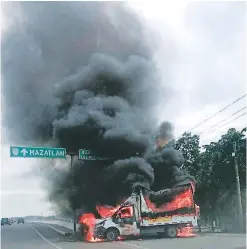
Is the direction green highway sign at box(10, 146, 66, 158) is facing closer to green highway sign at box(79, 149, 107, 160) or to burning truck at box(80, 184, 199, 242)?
the burning truck

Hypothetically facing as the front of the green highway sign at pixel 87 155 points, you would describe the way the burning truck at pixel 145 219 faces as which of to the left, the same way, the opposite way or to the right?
to the right

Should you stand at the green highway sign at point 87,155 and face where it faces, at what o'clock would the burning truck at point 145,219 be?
The burning truck is roughly at 11 o'clock from the green highway sign.

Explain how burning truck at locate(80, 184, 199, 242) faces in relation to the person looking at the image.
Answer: facing to the left of the viewer

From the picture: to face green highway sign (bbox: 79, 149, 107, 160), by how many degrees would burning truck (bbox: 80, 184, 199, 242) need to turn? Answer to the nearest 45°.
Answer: approximately 45° to its right

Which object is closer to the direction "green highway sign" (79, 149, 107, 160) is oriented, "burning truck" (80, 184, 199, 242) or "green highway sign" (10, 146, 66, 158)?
the burning truck

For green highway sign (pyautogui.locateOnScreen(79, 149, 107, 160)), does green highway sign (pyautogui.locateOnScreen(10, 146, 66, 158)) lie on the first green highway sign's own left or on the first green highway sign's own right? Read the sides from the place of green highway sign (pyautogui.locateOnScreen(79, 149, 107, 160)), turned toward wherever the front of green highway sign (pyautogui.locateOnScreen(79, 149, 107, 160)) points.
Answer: on the first green highway sign's own right
